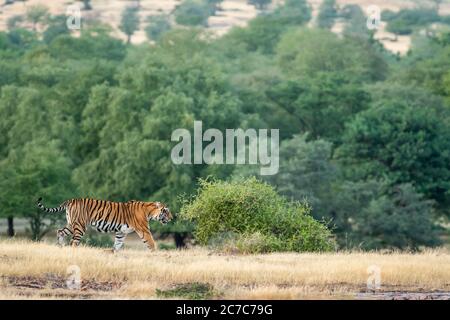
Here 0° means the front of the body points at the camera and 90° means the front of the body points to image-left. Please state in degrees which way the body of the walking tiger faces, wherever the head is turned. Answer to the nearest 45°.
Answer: approximately 270°

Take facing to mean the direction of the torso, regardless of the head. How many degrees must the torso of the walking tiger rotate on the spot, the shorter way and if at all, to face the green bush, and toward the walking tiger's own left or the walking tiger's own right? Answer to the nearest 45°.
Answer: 0° — it already faces it
